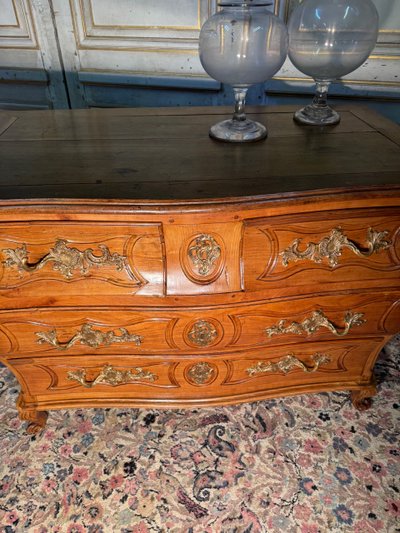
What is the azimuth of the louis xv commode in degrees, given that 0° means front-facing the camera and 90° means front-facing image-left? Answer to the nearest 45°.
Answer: approximately 0°
